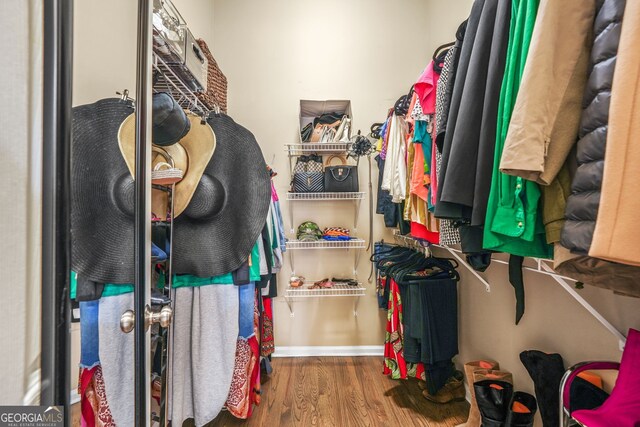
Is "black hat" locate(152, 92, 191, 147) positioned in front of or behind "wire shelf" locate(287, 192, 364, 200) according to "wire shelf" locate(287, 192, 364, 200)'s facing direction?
in front

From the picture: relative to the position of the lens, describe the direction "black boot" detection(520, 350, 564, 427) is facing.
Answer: facing to the left of the viewer

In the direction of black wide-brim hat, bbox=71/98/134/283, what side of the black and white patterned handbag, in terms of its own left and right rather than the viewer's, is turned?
front

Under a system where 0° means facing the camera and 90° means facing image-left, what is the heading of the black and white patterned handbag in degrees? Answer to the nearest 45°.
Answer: approximately 0°

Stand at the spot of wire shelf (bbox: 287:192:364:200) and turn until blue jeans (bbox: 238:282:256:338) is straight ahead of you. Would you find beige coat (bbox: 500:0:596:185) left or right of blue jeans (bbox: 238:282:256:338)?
left

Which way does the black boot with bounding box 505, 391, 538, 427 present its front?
to the viewer's left

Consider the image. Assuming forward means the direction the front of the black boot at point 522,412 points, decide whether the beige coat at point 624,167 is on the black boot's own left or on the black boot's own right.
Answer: on the black boot's own left

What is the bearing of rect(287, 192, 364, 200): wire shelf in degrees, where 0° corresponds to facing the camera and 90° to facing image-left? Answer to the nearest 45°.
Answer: approximately 0°

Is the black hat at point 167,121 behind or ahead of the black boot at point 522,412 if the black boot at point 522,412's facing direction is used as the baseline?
ahead
